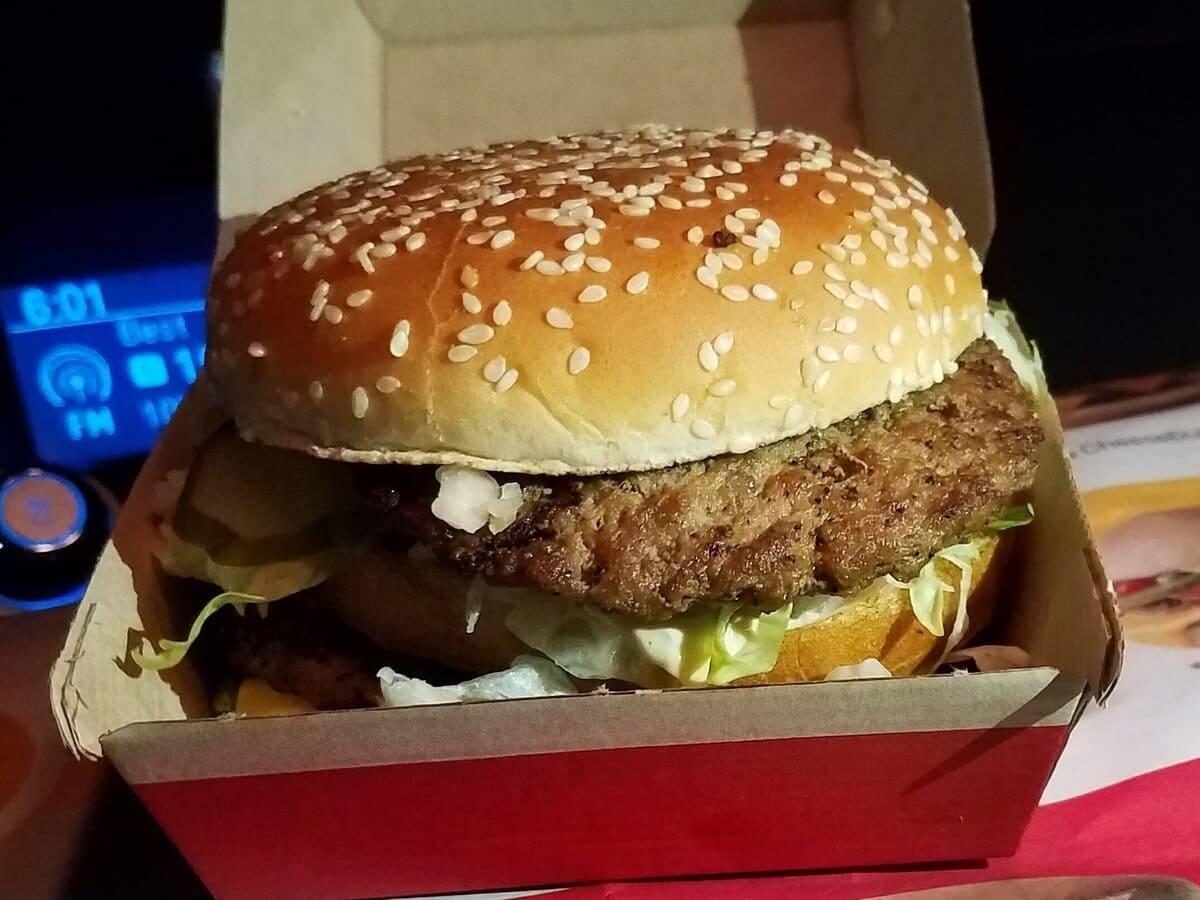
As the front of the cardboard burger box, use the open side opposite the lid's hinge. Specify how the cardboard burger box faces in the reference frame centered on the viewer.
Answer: facing the viewer
